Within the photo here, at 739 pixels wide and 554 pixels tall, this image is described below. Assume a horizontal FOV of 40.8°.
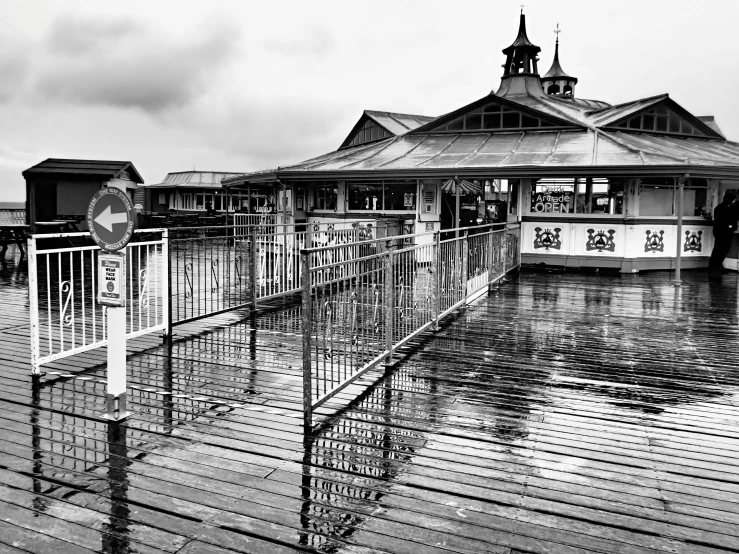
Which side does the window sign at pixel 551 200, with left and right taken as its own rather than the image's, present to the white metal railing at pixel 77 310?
front

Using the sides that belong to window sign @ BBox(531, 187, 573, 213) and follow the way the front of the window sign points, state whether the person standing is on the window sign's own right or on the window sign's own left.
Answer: on the window sign's own left

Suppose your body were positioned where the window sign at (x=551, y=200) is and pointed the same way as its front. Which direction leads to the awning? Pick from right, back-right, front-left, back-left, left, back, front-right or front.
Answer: right

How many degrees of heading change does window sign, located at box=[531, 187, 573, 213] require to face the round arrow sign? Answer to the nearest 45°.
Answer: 0° — it already faces it

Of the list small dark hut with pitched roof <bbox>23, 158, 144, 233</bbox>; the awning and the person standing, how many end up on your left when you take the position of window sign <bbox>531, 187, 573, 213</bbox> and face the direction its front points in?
1

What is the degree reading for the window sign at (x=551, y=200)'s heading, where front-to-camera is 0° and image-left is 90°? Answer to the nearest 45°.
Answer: approximately 0°

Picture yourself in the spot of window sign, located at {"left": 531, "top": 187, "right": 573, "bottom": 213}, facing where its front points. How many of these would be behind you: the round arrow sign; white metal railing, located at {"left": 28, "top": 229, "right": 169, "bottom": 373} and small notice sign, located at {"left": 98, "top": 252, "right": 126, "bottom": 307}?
0

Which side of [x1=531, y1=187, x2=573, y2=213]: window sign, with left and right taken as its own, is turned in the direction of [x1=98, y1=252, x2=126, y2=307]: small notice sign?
front

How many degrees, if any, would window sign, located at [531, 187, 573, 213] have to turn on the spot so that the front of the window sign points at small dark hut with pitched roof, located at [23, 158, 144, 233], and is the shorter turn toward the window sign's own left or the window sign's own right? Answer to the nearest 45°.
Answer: approximately 90° to the window sign's own right

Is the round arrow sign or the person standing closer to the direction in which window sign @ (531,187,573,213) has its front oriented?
the round arrow sign
